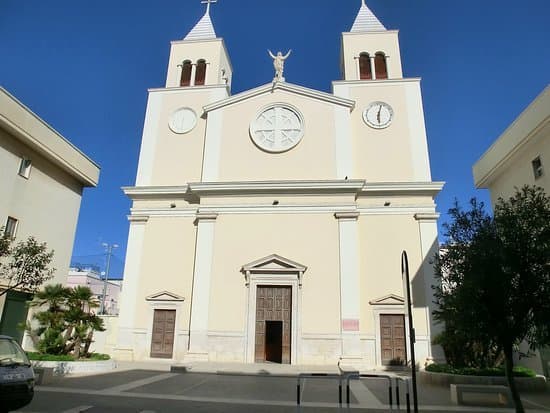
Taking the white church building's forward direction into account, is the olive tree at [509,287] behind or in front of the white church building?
in front

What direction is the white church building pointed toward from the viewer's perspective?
toward the camera

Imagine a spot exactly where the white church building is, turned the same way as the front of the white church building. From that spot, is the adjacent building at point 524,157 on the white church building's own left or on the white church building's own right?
on the white church building's own left

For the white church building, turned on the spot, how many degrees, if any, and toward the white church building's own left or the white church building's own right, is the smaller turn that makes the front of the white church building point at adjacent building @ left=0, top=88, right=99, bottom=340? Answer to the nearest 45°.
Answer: approximately 90° to the white church building's own right

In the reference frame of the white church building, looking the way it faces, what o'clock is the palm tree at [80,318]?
The palm tree is roughly at 2 o'clock from the white church building.

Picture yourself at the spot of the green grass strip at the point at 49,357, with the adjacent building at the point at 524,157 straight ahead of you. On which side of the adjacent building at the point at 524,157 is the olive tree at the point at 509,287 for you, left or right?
right

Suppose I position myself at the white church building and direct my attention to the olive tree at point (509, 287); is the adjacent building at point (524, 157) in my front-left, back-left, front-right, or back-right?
front-left

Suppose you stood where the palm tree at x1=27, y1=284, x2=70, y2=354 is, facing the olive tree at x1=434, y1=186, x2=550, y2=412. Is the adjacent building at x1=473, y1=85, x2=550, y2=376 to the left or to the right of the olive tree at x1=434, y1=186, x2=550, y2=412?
left
